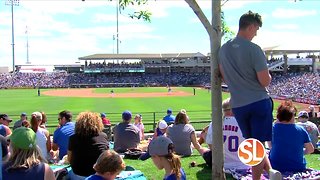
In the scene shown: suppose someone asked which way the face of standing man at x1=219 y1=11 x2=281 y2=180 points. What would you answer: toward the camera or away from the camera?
away from the camera

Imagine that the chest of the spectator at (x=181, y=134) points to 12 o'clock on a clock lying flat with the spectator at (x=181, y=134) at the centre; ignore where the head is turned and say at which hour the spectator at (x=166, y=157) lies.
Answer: the spectator at (x=166, y=157) is roughly at 6 o'clock from the spectator at (x=181, y=134).

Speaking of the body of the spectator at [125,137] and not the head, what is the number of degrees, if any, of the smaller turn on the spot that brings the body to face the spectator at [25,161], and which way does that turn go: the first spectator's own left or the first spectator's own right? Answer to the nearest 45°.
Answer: approximately 180°

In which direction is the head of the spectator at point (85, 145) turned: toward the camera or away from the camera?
away from the camera

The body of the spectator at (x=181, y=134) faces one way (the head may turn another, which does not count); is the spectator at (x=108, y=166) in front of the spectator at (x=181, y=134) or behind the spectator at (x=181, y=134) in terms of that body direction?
behind

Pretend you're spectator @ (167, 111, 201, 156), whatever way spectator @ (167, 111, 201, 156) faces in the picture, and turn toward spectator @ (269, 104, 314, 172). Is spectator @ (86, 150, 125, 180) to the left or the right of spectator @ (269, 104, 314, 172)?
right

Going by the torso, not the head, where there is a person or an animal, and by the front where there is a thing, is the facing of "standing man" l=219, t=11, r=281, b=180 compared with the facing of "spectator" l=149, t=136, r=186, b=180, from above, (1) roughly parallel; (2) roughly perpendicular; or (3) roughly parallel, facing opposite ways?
roughly perpendicular

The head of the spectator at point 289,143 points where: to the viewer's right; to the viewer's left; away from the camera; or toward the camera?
away from the camera

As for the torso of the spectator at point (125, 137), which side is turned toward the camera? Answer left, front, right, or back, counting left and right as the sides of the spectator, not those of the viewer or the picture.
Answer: back

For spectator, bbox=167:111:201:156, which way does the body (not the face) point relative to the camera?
away from the camera

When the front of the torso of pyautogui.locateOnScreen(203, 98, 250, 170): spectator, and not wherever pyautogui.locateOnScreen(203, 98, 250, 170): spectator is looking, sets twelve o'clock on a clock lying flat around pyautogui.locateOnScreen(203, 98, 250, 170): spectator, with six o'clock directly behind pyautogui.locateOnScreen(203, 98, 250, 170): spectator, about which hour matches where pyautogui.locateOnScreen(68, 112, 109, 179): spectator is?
pyautogui.locateOnScreen(68, 112, 109, 179): spectator is roughly at 8 o'clock from pyautogui.locateOnScreen(203, 98, 250, 170): spectator.

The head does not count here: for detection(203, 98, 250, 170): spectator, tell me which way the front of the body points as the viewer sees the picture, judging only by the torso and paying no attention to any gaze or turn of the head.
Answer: away from the camera

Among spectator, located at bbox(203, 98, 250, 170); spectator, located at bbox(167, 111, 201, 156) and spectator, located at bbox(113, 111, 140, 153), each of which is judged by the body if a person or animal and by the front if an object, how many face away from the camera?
3
